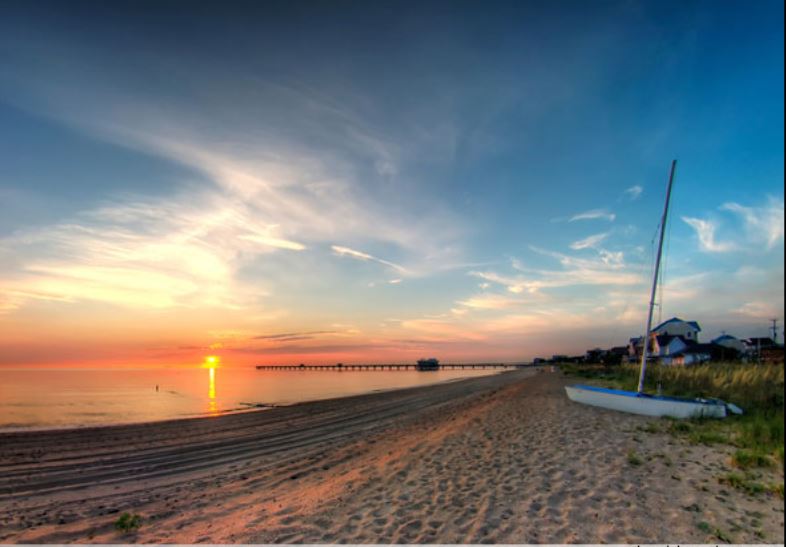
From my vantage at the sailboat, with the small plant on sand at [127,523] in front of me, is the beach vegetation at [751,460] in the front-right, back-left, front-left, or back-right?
front-left

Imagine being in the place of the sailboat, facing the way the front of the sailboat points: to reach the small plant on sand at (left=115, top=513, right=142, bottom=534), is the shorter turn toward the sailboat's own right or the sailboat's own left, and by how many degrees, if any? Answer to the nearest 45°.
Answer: approximately 45° to the sailboat's own left

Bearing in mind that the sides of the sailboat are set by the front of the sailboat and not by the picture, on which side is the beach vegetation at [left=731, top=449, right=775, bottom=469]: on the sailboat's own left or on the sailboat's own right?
on the sailboat's own left

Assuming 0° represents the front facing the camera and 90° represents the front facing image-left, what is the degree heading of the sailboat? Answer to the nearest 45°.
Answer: approximately 90°

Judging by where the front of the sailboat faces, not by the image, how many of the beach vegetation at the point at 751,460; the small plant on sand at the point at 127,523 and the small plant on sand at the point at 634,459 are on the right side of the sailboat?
0

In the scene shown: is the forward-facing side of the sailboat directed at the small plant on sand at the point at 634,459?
no

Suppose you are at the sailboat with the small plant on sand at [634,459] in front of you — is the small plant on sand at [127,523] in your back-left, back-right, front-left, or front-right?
front-right

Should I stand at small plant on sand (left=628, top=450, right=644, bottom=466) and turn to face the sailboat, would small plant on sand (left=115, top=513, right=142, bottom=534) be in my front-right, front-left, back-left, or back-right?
back-left
